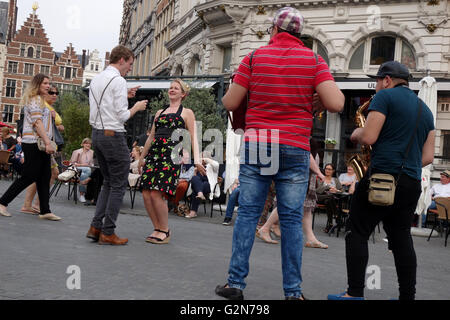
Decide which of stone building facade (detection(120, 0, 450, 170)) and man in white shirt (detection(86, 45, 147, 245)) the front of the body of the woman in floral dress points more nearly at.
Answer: the man in white shirt

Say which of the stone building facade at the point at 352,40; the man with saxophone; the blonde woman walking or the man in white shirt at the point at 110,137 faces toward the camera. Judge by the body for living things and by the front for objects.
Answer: the stone building facade

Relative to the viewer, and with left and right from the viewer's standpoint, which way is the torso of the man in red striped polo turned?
facing away from the viewer

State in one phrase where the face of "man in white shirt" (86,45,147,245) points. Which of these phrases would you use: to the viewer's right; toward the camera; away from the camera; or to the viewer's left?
to the viewer's right

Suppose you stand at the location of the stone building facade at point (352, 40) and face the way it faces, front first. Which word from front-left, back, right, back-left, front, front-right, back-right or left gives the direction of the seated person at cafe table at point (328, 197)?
front

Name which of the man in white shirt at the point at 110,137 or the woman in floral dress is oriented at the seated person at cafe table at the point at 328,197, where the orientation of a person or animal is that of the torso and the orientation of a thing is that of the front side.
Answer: the man in white shirt

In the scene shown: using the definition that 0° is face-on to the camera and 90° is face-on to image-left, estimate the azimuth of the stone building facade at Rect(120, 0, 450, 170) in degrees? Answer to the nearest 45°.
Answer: approximately 0°

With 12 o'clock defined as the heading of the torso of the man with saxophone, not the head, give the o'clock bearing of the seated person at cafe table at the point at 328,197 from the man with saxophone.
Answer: The seated person at cafe table is roughly at 1 o'clock from the man with saxophone.

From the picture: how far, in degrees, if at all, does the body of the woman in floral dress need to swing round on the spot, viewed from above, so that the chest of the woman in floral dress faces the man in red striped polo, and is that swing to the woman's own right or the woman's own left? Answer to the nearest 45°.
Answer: approximately 45° to the woman's own left

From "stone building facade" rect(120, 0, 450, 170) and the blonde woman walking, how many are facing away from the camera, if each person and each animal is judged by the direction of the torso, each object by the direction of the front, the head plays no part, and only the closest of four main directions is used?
0

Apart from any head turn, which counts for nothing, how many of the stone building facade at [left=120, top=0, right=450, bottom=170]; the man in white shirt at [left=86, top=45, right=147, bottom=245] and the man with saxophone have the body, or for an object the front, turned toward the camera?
1

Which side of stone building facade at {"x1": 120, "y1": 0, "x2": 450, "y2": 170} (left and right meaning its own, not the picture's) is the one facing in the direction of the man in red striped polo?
front

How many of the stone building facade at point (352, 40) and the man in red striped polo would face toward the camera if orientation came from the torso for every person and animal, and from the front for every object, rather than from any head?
1
